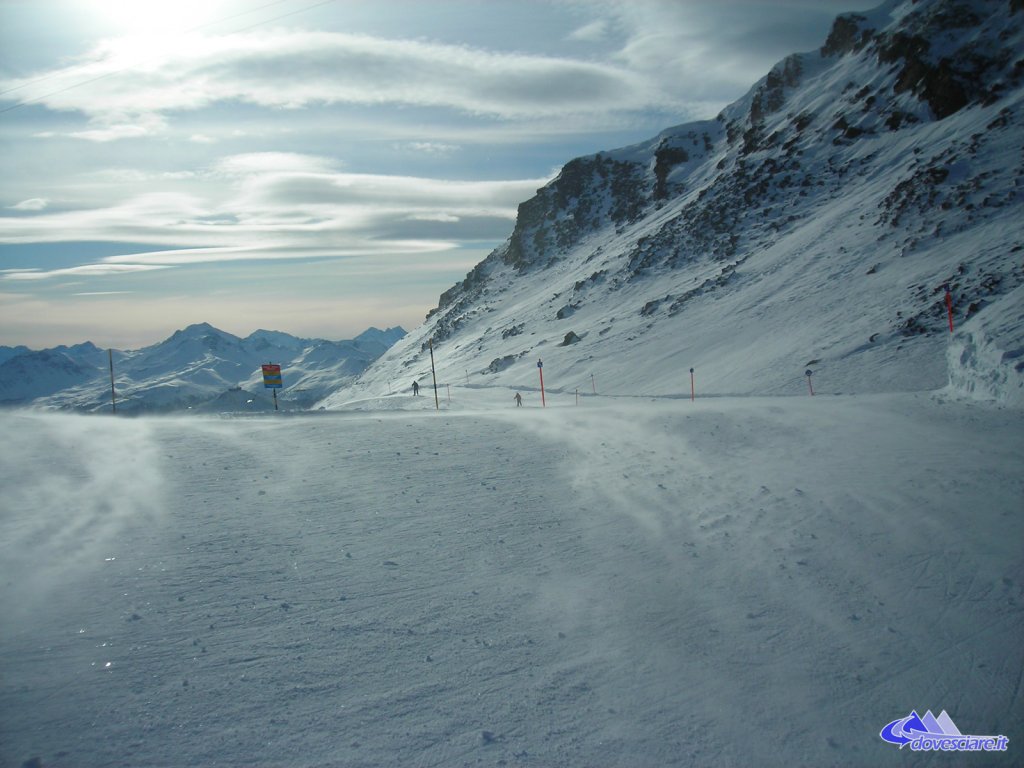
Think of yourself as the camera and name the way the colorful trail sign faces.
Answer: facing the viewer
